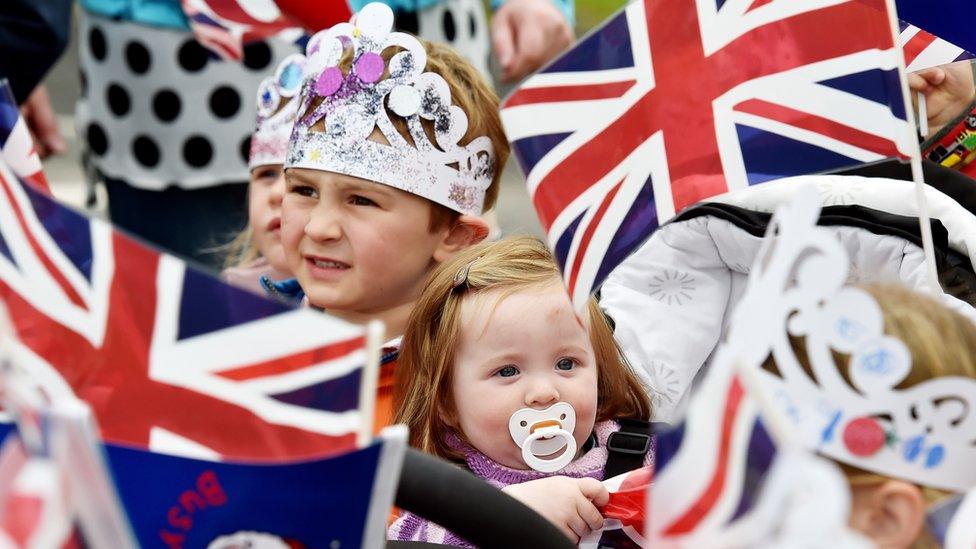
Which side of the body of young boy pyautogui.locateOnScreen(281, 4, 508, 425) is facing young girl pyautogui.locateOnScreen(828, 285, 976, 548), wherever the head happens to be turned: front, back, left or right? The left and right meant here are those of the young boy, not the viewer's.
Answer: left

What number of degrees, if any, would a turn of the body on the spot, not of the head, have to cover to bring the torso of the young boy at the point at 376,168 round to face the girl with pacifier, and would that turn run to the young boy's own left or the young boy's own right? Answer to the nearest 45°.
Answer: approximately 90° to the young boy's own left

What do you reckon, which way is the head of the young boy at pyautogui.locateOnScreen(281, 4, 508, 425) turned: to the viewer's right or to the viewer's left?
to the viewer's left

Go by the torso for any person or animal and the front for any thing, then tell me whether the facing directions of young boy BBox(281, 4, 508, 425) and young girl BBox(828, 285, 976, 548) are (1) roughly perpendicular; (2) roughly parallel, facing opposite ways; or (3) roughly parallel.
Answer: roughly perpendicular

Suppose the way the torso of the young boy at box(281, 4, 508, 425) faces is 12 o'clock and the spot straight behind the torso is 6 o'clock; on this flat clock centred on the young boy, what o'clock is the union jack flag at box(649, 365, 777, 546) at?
The union jack flag is roughly at 10 o'clock from the young boy.

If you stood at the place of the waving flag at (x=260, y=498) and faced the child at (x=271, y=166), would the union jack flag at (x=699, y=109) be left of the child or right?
right
